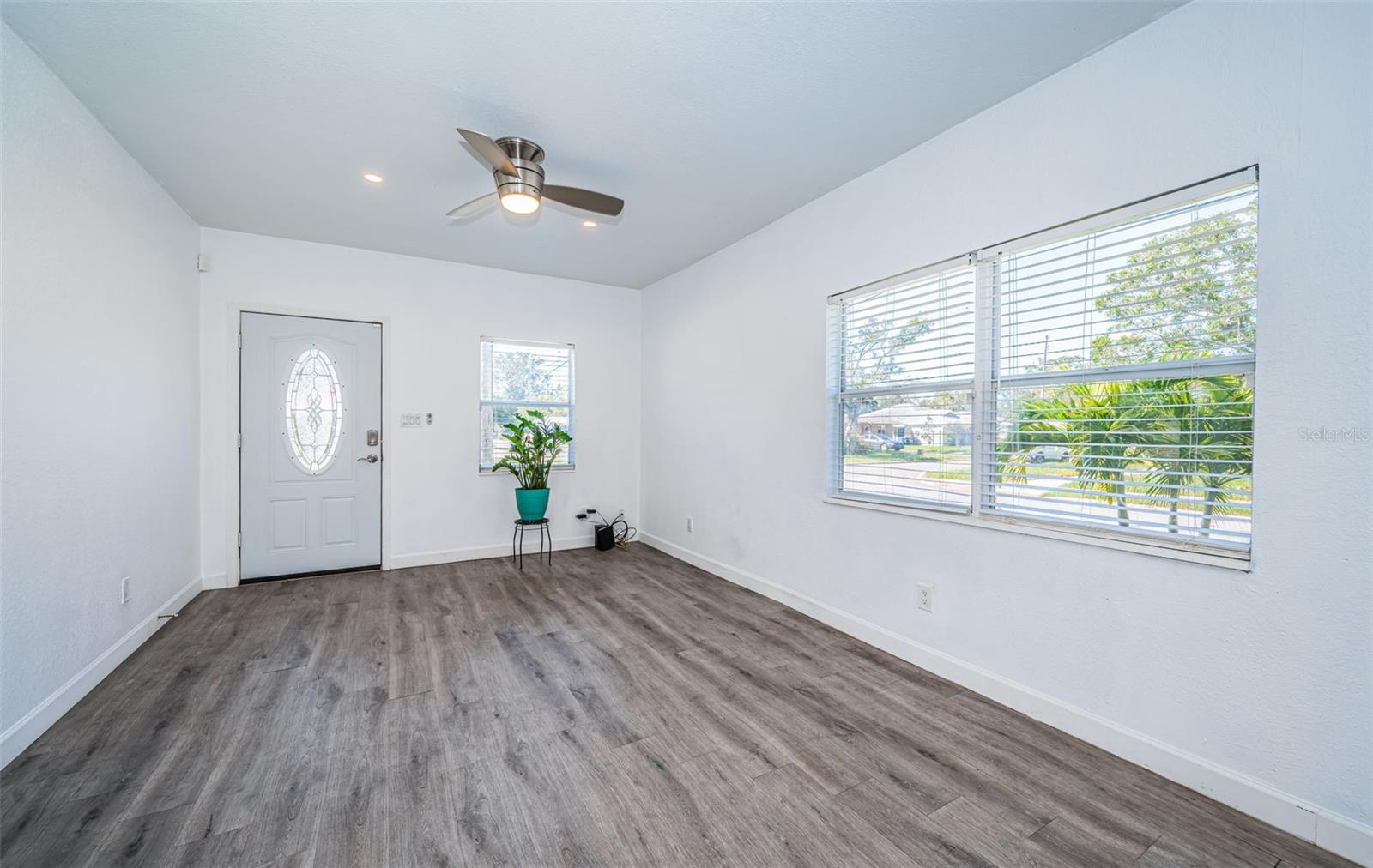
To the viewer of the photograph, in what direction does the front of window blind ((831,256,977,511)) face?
facing the viewer and to the left of the viewer

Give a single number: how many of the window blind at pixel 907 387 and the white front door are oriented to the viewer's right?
0

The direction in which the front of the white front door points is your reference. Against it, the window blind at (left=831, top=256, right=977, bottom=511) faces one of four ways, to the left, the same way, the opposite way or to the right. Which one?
to the right

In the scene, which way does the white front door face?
toward the camera

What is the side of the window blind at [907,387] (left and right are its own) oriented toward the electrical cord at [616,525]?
right

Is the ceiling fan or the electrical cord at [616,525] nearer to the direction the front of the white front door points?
the ceiling fan

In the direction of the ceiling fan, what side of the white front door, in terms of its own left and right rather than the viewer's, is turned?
front
